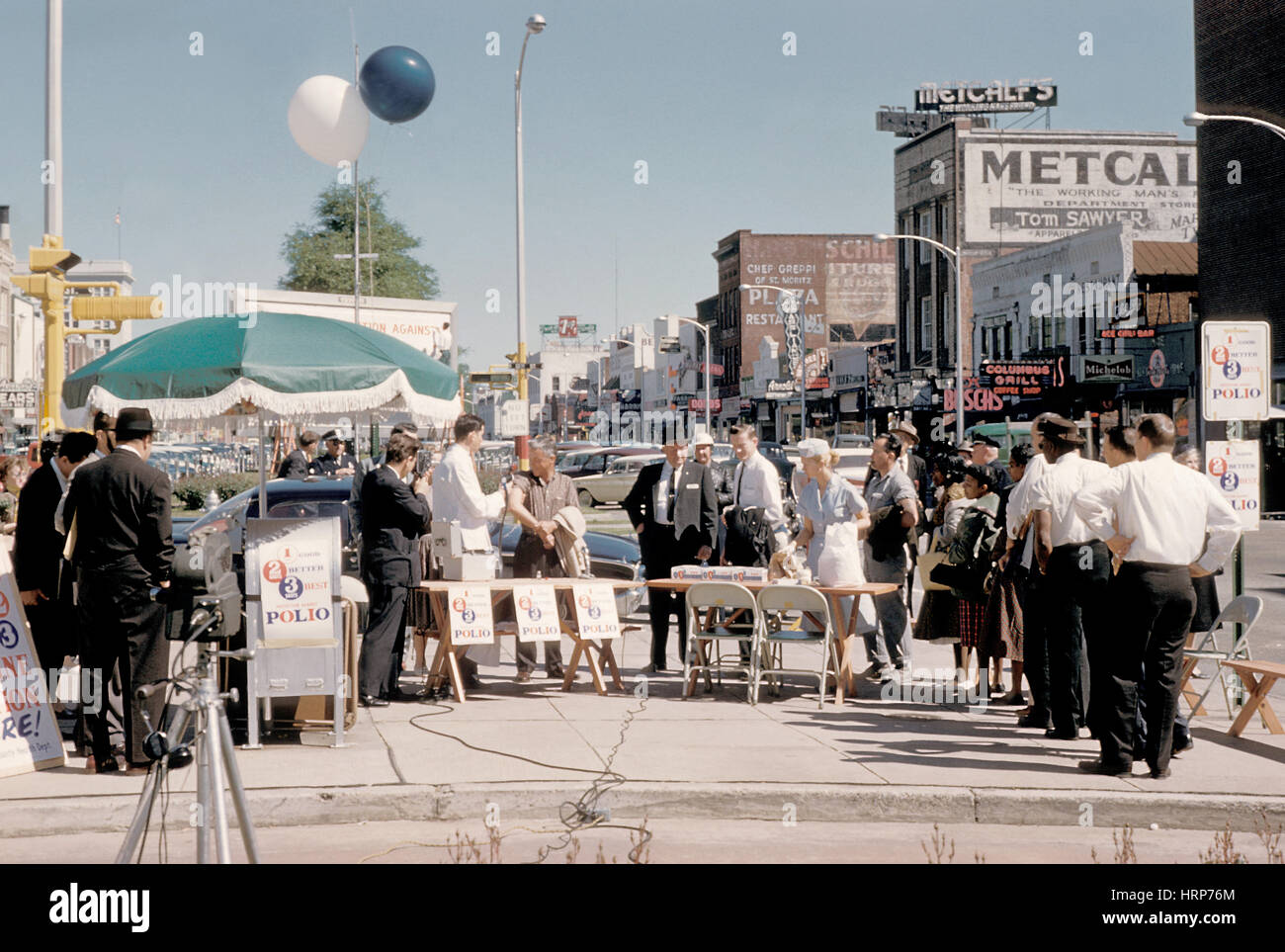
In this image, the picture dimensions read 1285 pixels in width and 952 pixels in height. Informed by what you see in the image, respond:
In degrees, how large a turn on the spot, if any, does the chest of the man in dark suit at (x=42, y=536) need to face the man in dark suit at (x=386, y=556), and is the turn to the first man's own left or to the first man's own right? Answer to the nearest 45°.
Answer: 0° — they already face them

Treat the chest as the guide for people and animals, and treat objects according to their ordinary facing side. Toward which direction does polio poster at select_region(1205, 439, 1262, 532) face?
toward the camera

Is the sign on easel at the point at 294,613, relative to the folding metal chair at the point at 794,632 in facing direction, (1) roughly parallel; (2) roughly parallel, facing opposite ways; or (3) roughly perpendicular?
roughly parallel, facing opposite ways

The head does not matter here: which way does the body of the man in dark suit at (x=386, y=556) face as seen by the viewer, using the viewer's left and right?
facing to the right of the viewer

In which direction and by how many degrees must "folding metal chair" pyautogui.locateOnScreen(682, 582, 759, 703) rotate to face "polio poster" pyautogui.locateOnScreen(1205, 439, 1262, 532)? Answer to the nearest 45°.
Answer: approximately 90° to its right

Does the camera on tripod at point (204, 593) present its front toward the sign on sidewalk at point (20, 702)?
no

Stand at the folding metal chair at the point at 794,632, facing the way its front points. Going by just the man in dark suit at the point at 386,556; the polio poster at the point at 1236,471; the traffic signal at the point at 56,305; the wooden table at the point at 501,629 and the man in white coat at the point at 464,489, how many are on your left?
4

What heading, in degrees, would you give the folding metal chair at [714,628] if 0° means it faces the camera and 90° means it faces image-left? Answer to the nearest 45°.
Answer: approximately 180°

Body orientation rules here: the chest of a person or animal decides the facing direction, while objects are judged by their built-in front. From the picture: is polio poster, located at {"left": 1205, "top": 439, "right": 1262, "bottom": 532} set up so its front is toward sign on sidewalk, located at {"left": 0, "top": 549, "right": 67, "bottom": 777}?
no

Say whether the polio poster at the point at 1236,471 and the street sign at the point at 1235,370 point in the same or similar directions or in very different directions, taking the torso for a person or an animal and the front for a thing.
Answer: same or similar directions

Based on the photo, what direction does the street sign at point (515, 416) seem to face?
toward the camera

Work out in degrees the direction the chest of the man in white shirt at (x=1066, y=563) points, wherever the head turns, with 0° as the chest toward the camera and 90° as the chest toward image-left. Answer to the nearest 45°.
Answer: approximately 135°

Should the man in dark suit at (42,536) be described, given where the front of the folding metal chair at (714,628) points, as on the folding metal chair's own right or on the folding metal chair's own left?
on the folding metal chair's own left

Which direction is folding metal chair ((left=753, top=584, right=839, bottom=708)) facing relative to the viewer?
away from the camera

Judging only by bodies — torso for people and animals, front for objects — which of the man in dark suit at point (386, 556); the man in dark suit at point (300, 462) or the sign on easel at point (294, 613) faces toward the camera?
the sign on easel

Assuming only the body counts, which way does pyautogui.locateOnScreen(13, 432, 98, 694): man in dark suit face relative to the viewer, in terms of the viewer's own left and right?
facing to the right of the viewer

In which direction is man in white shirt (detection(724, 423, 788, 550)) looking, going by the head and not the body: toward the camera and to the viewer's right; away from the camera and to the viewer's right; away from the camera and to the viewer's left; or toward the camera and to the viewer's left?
toward the camera and to the viewer's left

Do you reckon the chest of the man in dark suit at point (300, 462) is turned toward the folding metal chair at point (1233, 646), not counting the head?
no

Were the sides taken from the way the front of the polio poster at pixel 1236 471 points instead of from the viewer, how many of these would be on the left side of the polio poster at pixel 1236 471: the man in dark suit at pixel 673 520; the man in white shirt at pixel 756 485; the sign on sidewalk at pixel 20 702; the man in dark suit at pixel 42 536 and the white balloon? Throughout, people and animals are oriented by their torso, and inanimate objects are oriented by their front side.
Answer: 0
